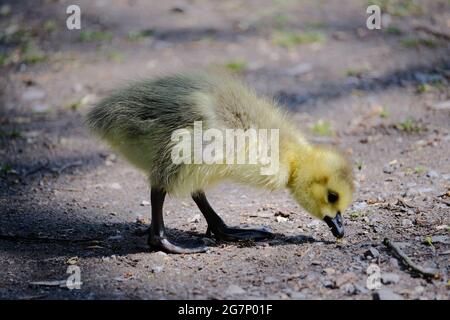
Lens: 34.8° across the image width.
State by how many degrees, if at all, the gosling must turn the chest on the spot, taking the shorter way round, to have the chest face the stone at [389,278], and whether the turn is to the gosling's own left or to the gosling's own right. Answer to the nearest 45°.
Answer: approximately 45° to the gosling's own right

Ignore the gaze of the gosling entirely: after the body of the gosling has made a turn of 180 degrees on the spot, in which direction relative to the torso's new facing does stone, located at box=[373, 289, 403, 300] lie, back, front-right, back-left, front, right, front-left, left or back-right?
back-left

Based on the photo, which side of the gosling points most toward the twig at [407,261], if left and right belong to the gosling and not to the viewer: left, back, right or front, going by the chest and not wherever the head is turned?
front

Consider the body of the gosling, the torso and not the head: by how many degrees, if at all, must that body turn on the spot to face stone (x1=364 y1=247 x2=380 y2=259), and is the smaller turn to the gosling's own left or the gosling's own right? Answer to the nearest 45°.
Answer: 0° — it already faces it

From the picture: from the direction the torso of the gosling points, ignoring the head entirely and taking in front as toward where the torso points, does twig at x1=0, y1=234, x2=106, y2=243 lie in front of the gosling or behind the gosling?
behind

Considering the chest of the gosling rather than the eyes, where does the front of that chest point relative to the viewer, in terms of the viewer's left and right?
facing to the right of the viewer
